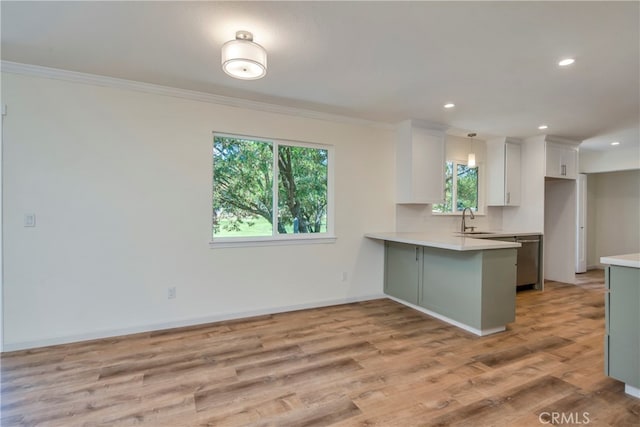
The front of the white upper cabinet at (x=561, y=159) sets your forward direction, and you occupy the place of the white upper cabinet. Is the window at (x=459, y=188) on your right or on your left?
on your right

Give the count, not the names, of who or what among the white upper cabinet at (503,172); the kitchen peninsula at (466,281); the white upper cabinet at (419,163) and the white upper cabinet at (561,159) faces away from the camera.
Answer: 0

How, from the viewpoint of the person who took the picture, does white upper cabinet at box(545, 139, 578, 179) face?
facing the viewer and to the right of the viewer

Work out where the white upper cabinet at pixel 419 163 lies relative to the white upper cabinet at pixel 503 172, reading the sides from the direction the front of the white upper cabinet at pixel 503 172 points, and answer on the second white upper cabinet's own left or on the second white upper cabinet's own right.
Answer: on the second white upper cabinet's own right

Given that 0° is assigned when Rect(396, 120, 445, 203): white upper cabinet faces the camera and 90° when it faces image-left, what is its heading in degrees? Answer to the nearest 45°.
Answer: approximately 315°

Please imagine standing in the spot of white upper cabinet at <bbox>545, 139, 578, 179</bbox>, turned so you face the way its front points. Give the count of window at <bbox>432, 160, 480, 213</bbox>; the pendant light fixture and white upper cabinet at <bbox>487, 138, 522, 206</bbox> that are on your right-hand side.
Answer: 3

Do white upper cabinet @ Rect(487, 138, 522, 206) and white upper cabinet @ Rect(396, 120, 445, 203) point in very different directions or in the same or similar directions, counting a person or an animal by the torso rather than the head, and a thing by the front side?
same or similar directions

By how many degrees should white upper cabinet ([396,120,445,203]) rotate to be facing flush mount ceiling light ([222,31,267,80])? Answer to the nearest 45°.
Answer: approximately 45° to its right

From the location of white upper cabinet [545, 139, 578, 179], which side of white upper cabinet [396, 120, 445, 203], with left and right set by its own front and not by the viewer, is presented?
left

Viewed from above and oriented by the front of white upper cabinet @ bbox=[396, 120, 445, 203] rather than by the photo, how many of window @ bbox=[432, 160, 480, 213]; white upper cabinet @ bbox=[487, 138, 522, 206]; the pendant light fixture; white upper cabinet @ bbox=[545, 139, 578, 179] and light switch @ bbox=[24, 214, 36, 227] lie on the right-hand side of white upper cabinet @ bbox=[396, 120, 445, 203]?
1

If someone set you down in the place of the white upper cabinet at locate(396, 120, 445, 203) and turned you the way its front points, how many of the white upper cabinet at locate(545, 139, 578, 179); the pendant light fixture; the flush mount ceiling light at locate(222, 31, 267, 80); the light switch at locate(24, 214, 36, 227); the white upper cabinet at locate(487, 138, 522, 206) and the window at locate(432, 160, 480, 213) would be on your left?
4

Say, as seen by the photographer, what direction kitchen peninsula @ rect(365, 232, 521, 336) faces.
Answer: facing the viewer and to the left of the viewer
